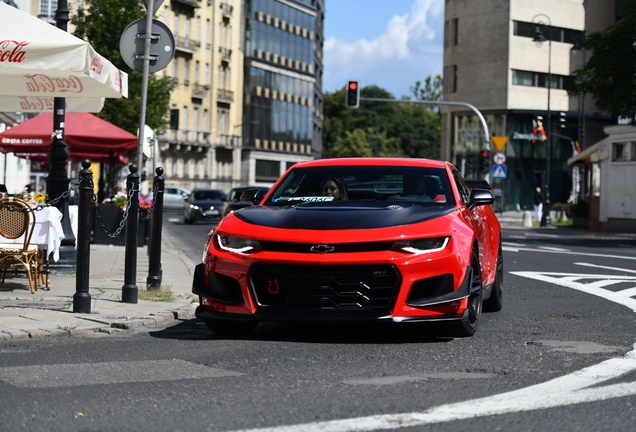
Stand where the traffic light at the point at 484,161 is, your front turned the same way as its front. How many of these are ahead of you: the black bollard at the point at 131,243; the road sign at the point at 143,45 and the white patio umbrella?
3

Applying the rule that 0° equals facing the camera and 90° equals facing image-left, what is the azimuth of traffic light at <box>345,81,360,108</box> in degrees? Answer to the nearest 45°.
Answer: approximately 0°

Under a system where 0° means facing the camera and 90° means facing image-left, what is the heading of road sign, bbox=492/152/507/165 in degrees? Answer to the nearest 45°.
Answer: approximately 0°

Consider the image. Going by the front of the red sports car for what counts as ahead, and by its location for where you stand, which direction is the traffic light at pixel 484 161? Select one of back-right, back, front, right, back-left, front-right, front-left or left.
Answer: back
